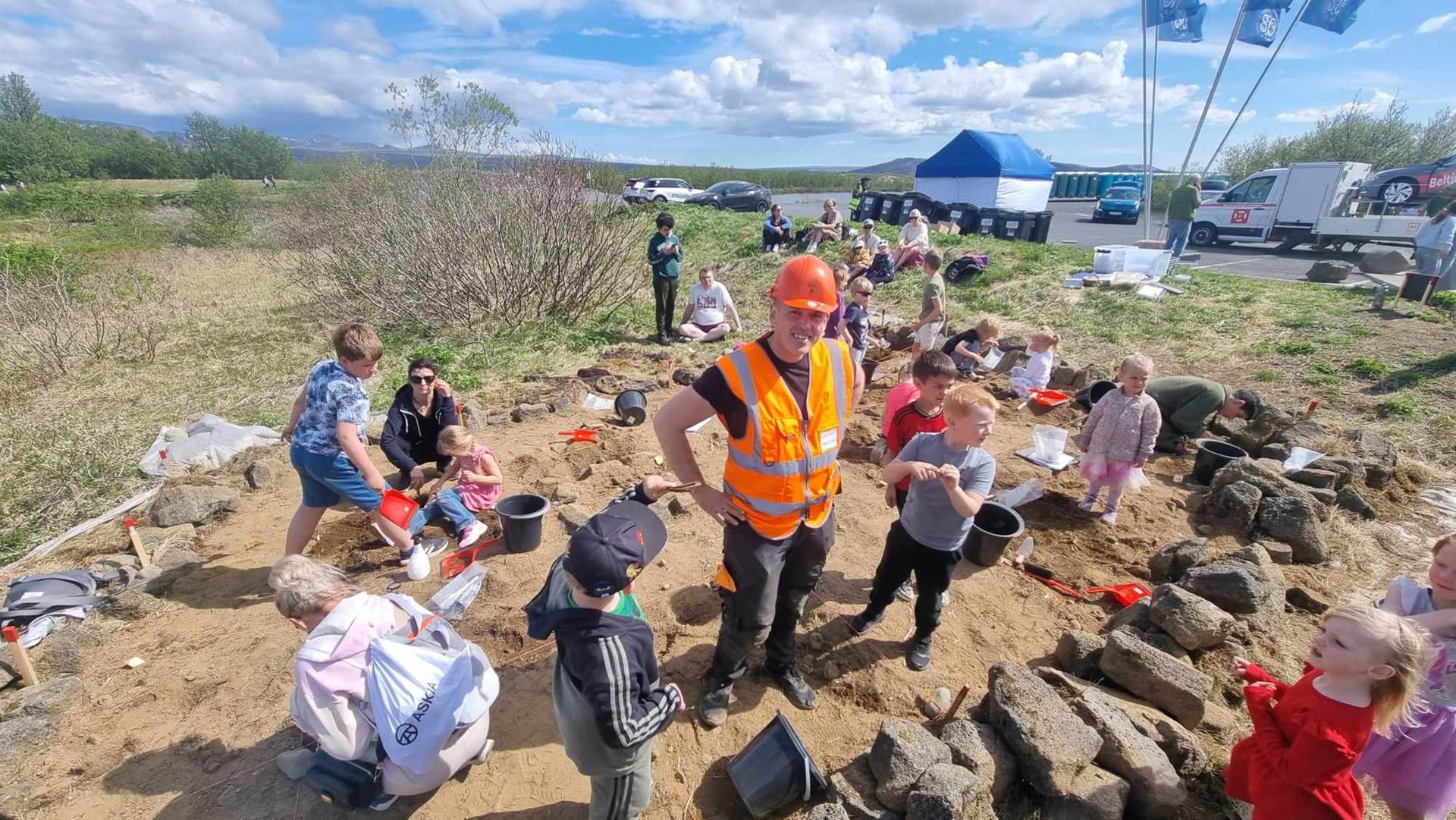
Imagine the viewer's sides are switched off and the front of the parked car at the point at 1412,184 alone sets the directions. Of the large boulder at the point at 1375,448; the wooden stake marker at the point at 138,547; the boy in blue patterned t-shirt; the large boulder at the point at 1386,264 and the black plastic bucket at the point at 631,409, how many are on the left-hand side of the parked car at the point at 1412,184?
5

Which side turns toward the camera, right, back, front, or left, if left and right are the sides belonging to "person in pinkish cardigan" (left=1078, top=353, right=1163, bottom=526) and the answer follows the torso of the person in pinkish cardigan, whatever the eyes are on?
front

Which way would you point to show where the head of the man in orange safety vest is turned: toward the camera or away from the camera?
toward the camera

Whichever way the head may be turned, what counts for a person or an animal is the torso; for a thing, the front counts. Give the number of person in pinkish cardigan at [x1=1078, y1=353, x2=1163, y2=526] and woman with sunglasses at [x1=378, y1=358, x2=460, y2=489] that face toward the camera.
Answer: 2

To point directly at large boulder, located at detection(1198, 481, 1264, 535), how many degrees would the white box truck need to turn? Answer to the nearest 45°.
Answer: approximately 90° to its left

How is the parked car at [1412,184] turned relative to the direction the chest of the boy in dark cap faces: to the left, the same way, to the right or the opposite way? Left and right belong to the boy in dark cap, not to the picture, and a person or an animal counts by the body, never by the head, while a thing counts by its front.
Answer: to the left

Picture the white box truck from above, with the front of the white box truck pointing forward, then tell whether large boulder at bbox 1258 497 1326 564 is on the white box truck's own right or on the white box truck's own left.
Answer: on the white box truck's own left

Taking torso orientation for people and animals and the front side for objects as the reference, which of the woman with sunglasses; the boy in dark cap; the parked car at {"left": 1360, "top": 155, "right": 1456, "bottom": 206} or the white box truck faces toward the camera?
the woman with sunglasses

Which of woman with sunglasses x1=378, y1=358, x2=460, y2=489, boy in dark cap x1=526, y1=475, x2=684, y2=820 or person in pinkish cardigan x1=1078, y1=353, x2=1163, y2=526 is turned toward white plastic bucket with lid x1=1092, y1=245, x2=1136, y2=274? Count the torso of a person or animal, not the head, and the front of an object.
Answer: the boy in dark cap

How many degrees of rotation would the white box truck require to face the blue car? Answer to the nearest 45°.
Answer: approximately 45° to its right

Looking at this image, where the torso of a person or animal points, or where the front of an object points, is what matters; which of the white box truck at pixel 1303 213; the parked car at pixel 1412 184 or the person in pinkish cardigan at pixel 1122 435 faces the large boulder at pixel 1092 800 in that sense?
the person in pinkish cardigan

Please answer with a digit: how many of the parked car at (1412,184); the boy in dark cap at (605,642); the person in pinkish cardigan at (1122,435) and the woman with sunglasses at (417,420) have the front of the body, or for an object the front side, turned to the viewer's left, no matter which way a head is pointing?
1

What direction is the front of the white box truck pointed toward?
to the viewer's left

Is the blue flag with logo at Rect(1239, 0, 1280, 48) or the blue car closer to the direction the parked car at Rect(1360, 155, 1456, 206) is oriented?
the blue car
